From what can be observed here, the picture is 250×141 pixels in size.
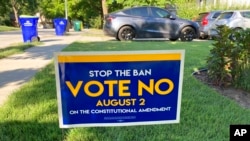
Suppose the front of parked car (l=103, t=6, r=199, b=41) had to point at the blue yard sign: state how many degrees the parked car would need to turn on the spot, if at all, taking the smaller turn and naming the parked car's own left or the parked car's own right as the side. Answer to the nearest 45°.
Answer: approximately 90° to the parked car's own right

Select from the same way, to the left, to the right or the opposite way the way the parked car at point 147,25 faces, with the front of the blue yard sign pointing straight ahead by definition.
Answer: to the left

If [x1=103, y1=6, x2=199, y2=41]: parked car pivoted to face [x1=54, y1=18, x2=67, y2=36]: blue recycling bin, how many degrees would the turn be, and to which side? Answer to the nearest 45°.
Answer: approximately 135° to its left

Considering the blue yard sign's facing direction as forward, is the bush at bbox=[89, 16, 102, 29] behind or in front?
behind

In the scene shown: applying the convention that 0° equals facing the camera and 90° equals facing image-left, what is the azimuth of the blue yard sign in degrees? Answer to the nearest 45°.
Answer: approximately 0°

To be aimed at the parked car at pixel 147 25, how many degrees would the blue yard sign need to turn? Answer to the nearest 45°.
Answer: approximately 180°

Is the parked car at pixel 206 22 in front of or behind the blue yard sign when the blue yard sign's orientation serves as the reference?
behind

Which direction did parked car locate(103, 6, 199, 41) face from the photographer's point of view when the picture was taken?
facing to the right of the viewer

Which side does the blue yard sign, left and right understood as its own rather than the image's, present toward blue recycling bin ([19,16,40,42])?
back

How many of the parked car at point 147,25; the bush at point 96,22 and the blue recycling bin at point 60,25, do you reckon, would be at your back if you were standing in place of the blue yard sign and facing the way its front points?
3

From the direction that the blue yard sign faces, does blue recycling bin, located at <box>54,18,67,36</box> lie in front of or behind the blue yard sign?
behind

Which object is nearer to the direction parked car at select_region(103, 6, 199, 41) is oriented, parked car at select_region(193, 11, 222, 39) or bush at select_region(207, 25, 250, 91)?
the parked car

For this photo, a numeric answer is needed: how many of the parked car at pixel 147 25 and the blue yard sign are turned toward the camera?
1

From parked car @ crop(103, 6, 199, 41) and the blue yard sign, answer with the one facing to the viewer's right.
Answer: the parked car
